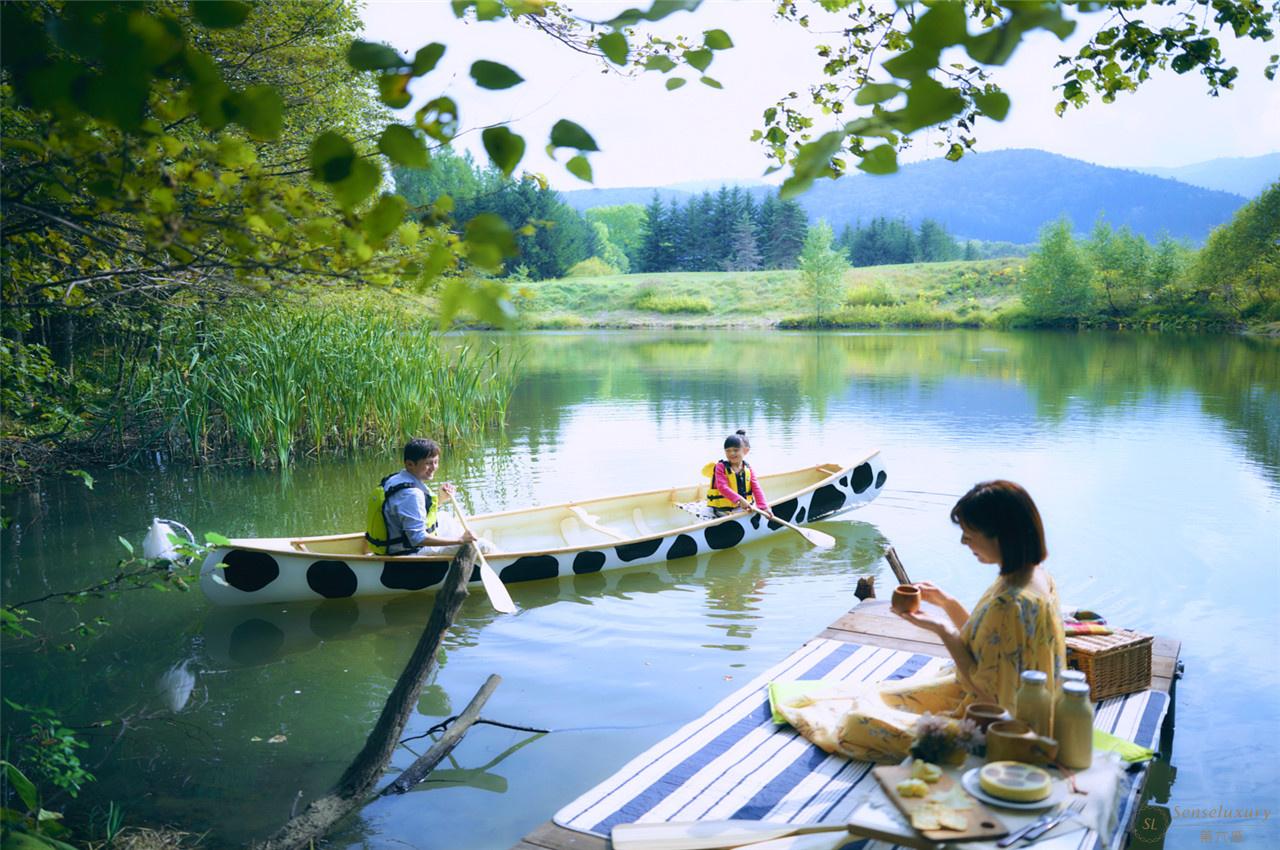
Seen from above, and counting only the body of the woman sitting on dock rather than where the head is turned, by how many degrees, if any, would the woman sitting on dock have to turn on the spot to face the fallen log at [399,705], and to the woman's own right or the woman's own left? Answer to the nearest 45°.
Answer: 0° — they already face it

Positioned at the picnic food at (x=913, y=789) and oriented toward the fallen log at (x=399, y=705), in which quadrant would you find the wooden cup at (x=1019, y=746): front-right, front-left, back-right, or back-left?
back-right

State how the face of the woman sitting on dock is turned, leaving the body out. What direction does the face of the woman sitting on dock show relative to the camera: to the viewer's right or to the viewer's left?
to the viewer's left

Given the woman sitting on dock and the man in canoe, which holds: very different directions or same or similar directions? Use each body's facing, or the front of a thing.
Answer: very different directions

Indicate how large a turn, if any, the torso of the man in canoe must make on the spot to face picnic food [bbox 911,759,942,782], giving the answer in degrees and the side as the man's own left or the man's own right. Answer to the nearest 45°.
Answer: approximately 90° to the man's own right

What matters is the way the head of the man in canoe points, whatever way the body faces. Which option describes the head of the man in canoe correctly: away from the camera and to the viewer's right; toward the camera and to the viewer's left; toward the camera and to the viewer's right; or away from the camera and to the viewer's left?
toward the camera and to the viewer's right

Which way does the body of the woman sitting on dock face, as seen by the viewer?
to the viewer's left

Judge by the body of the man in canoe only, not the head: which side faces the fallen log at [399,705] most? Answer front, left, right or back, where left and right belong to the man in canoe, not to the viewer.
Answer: right

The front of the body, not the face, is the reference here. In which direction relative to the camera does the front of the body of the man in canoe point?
to the viewer's right

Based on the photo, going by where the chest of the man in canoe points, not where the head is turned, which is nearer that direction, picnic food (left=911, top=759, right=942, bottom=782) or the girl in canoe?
the girl in canoe

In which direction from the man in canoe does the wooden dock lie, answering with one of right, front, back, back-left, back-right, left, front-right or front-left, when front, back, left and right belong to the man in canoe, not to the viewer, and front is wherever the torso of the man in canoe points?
front-right

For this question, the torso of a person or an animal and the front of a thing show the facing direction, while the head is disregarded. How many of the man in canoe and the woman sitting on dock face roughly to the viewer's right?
1
